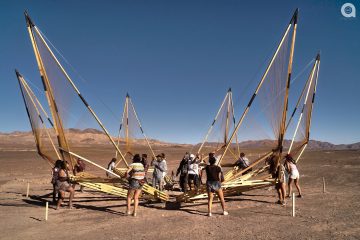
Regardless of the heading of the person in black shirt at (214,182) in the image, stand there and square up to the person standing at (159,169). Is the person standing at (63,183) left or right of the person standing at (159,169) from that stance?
left

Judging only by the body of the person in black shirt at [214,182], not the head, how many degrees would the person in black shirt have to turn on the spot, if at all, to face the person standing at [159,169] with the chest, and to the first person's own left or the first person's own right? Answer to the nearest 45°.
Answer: approximately 45° to the first person's own left

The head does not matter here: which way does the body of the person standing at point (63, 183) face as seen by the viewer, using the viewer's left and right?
facing away from the viewer and to the right of the viewer

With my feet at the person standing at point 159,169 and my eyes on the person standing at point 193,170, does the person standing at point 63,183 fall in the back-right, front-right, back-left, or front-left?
back-right

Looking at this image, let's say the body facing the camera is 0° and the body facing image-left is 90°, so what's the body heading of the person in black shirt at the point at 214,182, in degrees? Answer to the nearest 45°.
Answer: approximately 180°

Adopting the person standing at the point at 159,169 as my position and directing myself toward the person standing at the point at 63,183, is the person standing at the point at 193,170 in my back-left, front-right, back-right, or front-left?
back-left

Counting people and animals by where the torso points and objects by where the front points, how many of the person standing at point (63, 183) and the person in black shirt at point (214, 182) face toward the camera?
0

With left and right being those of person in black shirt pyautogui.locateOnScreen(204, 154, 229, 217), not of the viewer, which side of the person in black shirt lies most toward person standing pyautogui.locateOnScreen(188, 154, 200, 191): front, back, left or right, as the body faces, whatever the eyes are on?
front
